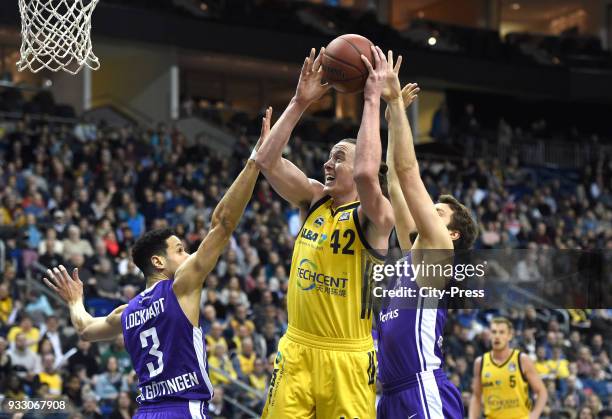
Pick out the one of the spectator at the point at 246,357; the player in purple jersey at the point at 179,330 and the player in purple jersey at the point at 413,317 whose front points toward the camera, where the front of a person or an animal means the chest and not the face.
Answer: the spectator

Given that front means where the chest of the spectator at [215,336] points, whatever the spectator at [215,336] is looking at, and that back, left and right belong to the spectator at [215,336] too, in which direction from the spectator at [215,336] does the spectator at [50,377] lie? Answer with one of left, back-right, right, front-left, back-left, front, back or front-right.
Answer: front-right

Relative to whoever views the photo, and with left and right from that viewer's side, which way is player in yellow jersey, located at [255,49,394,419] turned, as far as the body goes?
facing the viewer and to the left of the viewer

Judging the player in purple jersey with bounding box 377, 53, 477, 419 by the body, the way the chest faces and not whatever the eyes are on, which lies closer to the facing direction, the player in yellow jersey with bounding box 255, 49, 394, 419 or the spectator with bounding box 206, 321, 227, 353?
the player in yellow jersey

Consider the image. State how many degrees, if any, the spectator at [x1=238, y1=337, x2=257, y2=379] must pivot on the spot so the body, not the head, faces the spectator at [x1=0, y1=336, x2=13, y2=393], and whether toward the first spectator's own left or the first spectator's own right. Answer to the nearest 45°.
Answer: approximately 45° to the first spectator's own right

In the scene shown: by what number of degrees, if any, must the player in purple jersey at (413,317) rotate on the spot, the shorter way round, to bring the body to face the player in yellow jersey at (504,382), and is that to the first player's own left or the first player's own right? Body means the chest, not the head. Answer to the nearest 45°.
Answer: approximately 90° to the first player's own right

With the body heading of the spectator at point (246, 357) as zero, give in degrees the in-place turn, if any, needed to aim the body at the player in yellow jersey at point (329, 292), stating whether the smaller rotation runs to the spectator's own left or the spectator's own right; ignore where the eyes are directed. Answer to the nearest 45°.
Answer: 0° — they already face them

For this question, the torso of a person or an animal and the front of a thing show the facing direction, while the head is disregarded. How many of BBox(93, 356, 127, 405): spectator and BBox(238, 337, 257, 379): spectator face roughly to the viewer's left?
0

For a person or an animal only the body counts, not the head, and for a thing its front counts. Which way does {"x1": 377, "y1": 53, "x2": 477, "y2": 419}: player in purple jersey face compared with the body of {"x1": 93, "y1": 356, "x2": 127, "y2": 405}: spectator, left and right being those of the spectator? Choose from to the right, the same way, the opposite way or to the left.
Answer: to the right

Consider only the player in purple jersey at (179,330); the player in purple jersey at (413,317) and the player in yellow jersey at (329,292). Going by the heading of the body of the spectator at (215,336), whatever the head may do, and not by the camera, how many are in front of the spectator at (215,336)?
3

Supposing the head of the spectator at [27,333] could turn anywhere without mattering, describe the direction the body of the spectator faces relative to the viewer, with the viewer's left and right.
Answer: facing the viewer

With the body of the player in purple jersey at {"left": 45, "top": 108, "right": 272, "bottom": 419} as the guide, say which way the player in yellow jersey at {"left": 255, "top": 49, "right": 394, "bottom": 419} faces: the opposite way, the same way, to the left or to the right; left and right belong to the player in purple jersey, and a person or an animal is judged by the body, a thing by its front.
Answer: the opposite way

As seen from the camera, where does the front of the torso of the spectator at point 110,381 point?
toward the camera

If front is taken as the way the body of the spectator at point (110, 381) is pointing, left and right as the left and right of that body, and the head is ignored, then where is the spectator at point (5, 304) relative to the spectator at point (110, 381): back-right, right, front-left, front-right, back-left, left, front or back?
back-right

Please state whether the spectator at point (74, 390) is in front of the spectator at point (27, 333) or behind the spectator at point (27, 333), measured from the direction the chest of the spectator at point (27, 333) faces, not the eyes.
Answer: in front

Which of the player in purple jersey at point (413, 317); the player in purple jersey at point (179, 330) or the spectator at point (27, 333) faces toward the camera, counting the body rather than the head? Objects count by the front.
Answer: the spectator

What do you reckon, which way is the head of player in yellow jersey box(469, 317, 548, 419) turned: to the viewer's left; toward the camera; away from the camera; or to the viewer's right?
toward the camera

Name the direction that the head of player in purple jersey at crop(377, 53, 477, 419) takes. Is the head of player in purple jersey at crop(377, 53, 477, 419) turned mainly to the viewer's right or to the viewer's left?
to the viewer's left

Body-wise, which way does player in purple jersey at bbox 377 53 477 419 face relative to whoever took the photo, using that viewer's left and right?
facing to the left of the viewer
